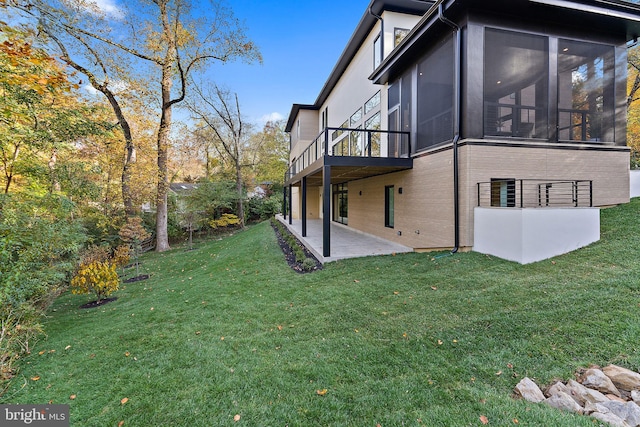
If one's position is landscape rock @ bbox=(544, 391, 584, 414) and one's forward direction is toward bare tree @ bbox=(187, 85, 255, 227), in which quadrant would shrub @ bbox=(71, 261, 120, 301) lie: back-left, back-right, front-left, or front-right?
front-left

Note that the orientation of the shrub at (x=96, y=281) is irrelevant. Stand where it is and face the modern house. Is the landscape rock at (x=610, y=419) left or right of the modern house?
right
